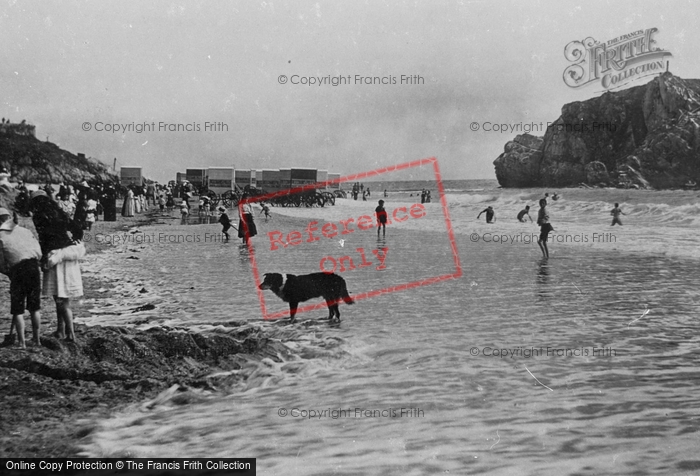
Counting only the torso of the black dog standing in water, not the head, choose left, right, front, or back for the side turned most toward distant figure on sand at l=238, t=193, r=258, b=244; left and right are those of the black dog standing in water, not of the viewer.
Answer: right

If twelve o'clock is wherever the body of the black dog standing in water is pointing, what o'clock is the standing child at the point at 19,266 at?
The standing child is roughly at 11 o'clock from the black dog standing in water.

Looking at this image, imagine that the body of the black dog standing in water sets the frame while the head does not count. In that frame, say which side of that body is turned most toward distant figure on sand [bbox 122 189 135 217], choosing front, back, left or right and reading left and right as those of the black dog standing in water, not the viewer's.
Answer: right

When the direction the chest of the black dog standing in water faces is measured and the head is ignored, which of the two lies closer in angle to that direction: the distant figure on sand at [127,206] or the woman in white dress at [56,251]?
the woman in white dress

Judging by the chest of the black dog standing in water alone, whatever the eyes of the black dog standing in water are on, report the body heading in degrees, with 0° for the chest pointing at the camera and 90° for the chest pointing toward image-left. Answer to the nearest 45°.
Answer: approximately 90°

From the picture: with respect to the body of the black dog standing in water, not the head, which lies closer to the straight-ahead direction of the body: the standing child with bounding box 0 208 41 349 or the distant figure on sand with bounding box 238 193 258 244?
the standing child

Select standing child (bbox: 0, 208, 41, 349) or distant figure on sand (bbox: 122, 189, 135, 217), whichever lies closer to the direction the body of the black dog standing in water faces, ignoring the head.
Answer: the standing child

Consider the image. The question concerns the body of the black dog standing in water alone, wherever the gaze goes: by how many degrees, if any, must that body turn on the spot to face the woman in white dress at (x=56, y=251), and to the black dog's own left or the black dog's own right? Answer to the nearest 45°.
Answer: approximately 45° to the black dog's own left
